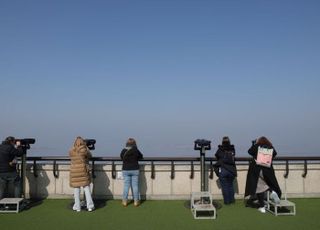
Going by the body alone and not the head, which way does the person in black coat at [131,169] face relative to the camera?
away from the camera

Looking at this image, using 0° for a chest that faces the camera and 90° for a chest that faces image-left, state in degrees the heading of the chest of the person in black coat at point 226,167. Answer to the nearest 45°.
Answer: approximately 180°

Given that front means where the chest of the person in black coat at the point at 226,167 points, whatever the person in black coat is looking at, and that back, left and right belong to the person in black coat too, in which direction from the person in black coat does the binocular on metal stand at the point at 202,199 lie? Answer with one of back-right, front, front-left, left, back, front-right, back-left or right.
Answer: back-left

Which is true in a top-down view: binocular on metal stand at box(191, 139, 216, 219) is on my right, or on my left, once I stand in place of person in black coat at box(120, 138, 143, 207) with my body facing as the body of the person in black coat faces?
on my right

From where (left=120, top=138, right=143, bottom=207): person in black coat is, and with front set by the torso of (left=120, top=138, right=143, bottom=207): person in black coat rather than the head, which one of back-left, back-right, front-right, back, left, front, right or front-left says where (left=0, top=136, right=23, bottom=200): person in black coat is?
left

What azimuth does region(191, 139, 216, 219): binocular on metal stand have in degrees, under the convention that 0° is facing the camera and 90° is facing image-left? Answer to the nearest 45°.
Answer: approximately 180°

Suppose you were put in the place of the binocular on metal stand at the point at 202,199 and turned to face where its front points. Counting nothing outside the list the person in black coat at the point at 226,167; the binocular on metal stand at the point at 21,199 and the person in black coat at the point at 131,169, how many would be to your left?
2

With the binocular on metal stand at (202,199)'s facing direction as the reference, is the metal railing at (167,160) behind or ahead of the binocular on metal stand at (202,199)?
ahead
